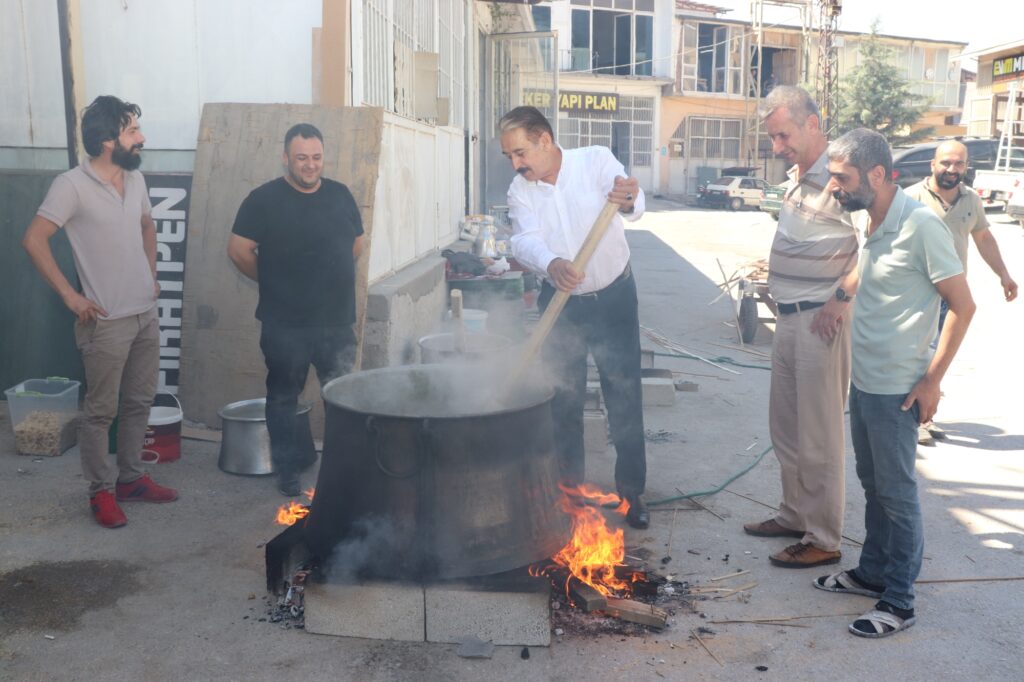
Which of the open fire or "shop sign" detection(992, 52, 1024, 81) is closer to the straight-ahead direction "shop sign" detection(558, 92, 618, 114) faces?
the open fire

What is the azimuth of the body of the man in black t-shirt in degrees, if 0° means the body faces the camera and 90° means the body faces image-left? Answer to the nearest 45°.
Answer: approximately 0°

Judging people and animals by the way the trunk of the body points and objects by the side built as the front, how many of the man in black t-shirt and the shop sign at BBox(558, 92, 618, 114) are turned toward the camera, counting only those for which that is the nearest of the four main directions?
2

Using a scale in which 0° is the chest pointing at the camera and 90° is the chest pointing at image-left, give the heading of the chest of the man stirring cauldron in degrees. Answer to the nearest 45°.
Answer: approximately 45°

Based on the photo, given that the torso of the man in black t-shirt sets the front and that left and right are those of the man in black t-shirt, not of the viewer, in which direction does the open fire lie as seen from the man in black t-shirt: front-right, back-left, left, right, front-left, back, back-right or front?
front-left

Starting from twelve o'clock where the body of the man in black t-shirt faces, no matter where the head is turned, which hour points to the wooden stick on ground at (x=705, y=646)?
The wooden stick on ground is roughly at 11 o'clock from the man in black t-shirt.

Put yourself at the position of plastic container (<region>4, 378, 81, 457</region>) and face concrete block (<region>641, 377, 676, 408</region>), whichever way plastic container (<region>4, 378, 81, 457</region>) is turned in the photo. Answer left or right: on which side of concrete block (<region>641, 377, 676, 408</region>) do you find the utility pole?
left

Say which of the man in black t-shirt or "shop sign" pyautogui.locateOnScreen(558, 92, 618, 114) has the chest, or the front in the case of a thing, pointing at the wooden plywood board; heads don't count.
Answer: the shop sign

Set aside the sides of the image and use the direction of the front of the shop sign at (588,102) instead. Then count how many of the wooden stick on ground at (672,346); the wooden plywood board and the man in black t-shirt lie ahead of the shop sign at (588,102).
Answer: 3

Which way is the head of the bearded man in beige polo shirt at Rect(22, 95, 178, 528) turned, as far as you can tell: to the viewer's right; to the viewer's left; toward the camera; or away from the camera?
to the viewer's right

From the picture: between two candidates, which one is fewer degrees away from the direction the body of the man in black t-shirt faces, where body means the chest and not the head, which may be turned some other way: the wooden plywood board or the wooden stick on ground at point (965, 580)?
the wooden stick on ground
